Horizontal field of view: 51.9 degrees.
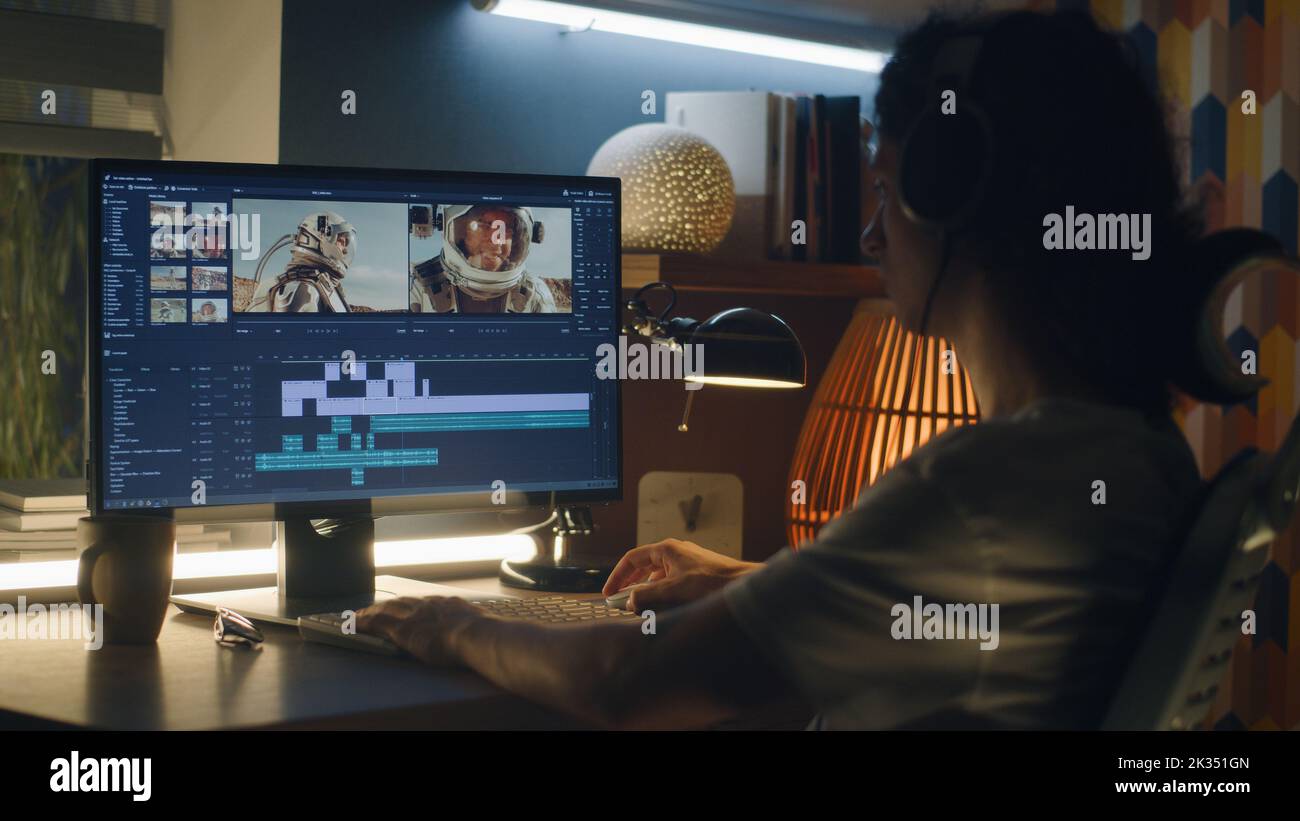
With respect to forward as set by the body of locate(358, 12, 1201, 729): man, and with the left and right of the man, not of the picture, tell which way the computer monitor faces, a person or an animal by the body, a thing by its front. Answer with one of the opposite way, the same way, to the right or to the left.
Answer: the opposite way

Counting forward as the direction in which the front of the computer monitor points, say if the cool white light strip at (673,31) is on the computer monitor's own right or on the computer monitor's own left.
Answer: on the computer monitor's own left

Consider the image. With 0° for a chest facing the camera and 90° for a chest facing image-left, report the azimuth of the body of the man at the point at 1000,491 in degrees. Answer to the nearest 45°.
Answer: approximately 135°

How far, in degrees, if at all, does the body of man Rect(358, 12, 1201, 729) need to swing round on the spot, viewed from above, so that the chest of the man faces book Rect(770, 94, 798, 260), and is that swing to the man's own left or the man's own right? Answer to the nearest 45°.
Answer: approximately 45° to the man's own right

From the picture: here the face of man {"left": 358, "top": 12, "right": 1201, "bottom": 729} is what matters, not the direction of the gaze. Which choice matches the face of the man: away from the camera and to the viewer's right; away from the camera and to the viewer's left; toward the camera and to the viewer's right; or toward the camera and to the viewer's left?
away from the camera and to the viewer's left

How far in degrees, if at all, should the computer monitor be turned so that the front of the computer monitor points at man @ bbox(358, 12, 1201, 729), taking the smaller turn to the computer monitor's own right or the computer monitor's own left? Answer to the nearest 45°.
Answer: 0° — it already faces them
